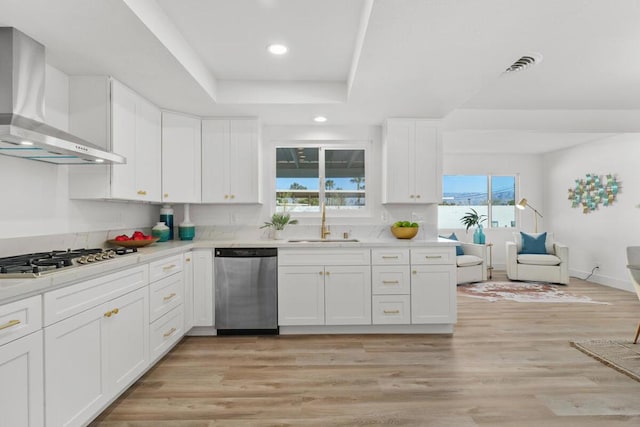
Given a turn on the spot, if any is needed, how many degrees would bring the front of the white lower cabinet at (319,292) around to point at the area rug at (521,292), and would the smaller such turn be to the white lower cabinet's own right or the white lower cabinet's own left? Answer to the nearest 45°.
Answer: approximately 135° to the white lower cabinet's own left

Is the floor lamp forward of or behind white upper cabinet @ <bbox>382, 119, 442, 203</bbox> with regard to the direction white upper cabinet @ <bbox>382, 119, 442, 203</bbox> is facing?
behind

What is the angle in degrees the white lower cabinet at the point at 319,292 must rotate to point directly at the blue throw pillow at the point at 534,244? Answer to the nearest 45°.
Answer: approximately 135° to its left

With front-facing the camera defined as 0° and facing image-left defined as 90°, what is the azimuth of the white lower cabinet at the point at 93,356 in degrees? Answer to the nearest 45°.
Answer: approximately 315°

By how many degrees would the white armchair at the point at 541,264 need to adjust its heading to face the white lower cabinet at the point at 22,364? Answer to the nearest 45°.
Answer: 0° — it already faces it

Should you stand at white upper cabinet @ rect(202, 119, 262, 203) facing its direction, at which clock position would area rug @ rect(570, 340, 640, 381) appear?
The area rug is roughly at 10 o'clock from the white upper cabinet.

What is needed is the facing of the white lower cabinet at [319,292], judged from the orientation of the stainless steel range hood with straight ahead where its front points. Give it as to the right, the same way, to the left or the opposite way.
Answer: to the right

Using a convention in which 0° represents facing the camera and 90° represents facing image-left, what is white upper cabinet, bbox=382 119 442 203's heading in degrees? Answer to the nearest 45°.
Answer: approximately 0°
